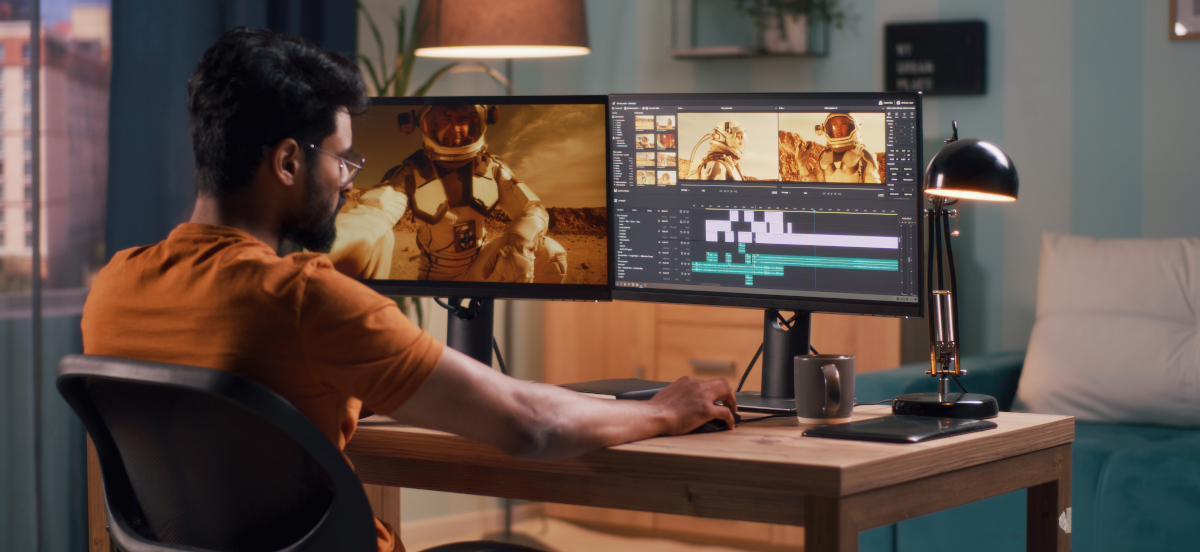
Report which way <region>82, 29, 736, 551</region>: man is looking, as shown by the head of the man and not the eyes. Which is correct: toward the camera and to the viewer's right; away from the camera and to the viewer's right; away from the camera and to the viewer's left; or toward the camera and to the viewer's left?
away from the camera and to the viewer's right

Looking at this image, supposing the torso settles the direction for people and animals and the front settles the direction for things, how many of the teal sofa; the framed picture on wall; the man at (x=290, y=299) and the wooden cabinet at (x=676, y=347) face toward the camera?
3

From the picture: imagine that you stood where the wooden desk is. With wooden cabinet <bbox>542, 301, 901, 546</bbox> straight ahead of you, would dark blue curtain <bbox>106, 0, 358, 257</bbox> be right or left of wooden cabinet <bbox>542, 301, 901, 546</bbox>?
left

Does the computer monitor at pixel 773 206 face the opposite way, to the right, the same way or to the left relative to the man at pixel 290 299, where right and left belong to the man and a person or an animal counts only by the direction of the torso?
the opposite way

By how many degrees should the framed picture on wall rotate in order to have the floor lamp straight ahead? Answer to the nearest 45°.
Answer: approximately 45° to its right

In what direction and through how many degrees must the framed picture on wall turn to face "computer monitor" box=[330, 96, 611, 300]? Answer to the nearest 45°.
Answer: approximately 45° to its right

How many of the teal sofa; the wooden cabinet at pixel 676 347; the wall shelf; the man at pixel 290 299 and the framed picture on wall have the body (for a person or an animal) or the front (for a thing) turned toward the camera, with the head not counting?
4

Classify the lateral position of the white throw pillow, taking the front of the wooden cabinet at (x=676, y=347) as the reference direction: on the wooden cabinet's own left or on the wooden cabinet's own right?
on the wooden cabinet's own left
